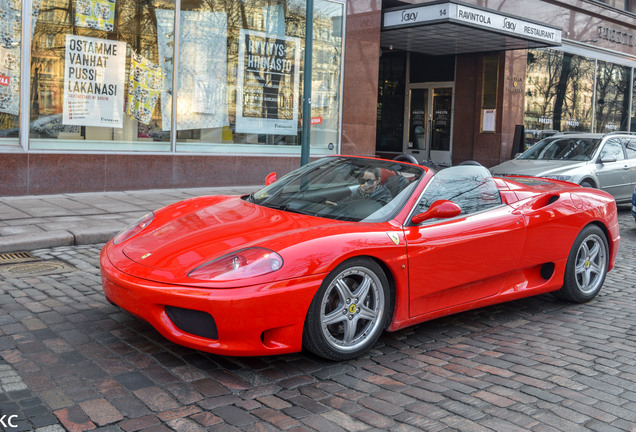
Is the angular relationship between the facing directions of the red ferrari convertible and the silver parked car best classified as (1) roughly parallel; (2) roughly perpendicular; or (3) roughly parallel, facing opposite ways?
roughly parallel

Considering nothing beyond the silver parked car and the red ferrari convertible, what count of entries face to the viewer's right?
0

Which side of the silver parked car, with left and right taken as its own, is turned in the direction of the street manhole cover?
front

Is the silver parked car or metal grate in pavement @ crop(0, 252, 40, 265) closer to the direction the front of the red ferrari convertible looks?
the metal grate in pavement

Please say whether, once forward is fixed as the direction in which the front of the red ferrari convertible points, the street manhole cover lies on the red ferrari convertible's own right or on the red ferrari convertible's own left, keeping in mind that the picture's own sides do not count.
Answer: on the red ferrari convertible's own right

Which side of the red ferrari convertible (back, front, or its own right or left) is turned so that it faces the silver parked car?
back

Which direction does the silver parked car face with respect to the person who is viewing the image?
facing the viewer and to the left of the viewer

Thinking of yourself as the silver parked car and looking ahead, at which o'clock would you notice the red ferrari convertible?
The red ferrari convertible is roughly at 11 o'clock from the silver parked car.

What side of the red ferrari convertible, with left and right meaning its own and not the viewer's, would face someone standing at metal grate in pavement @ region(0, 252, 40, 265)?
right
